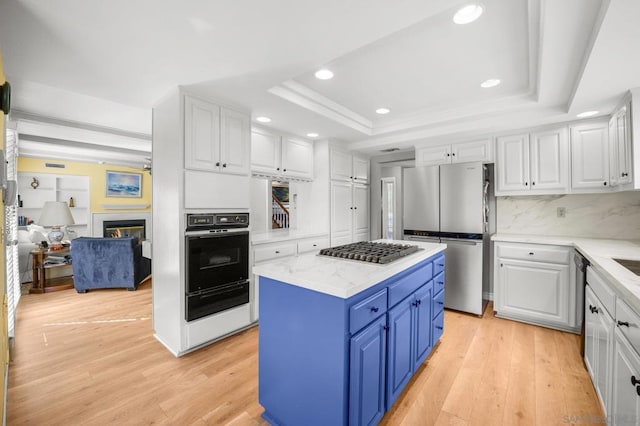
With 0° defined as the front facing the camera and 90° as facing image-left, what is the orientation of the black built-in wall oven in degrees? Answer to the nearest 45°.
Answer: approximately 315°

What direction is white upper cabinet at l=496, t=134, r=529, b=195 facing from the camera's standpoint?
toward the camera

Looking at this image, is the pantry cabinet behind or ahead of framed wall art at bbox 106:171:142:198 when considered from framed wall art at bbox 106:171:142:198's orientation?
ahead

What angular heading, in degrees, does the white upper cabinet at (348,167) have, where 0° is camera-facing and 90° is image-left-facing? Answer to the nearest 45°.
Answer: approximately 315°

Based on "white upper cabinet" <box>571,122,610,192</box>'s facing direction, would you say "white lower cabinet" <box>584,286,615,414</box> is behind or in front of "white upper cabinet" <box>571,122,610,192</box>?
in front

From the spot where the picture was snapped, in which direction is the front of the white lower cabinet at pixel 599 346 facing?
facing to the left of the viewer

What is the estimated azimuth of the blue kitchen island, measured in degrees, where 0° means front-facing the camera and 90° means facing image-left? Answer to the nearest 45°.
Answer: approximately 315°

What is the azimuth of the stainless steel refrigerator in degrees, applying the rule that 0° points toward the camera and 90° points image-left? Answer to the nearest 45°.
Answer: approximately 0°

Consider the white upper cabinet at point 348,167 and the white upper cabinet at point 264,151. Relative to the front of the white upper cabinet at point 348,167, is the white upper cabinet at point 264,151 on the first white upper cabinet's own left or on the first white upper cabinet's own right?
on the first white upper cabinet's own right

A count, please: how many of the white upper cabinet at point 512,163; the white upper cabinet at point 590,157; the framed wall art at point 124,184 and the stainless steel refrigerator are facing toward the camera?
4

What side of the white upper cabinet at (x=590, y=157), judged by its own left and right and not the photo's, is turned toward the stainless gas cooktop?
front

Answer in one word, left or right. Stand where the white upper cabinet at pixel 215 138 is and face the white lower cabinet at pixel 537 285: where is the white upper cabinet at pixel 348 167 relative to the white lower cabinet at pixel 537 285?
left

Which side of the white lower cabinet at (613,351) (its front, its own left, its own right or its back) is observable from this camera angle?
left

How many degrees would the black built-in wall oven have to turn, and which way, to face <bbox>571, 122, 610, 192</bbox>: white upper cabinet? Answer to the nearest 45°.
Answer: approximately 45° to its left
